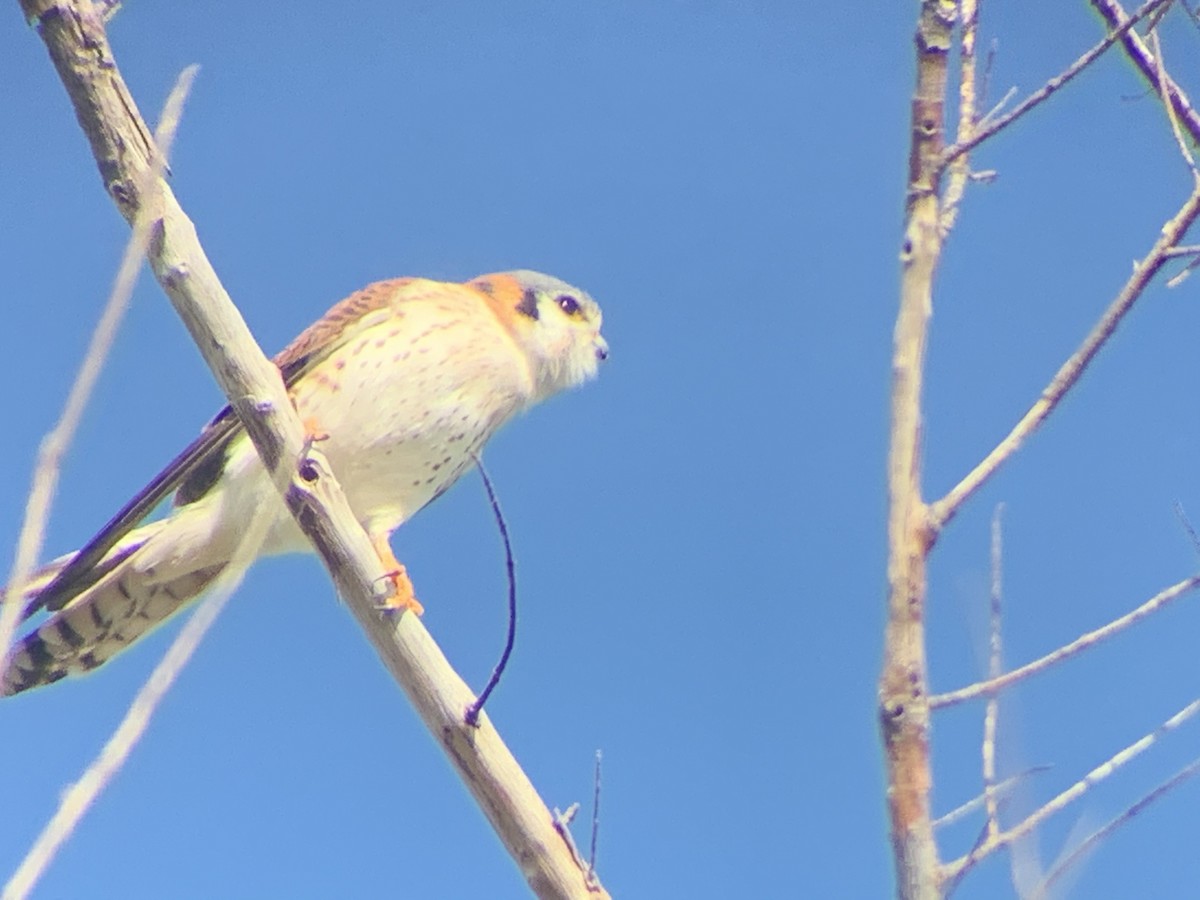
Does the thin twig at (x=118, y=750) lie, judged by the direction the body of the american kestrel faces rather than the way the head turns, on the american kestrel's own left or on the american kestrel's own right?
on the american kestrel's own right

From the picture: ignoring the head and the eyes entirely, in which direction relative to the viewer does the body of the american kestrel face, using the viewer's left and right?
facing to the right of the viewer
